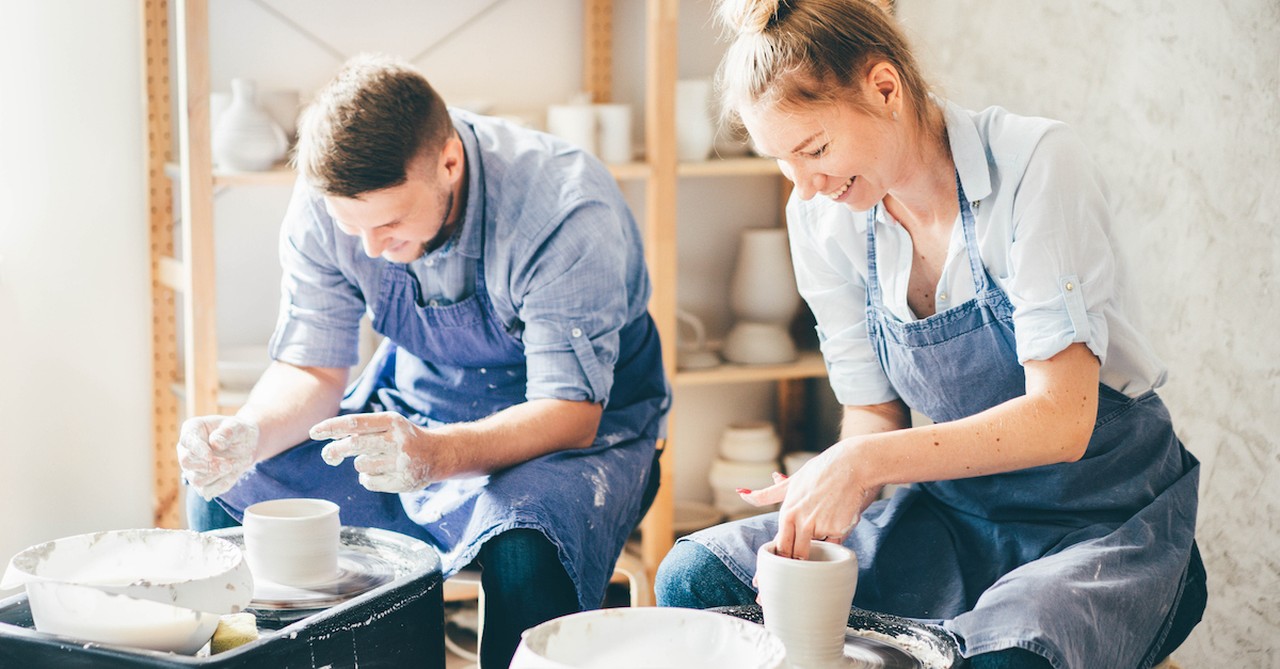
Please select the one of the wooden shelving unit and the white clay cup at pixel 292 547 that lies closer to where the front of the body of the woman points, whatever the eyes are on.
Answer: the white clay cup

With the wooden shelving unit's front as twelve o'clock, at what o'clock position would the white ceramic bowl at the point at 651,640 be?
The white ceramic bowl is roughly at 11 o'clock from the wooden shelving unit.

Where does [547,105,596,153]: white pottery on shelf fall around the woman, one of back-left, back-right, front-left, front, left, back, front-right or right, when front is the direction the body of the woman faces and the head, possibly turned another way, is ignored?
right

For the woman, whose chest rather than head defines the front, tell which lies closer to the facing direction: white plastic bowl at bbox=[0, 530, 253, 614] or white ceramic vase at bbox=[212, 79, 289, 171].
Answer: the white plastic bowl

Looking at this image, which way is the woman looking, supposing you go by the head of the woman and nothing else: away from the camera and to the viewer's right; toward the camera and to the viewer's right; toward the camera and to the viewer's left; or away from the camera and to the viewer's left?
toward the camera and to the viewer's left

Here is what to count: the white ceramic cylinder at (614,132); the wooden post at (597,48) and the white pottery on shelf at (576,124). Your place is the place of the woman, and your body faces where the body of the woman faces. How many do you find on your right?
3

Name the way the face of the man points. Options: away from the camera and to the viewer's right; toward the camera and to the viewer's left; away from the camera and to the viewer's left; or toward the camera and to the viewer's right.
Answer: toward the camera and to the viewer's left

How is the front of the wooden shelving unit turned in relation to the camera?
facing the viewer

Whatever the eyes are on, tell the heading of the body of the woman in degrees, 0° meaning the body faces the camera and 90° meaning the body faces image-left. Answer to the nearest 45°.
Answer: approximately 45°

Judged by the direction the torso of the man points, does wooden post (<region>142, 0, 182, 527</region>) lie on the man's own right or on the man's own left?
on the man's own right

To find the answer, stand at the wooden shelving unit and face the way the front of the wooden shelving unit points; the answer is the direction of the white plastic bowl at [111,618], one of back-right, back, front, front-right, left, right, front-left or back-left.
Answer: front

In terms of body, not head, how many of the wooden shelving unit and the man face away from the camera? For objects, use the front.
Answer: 0
